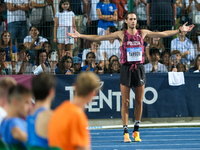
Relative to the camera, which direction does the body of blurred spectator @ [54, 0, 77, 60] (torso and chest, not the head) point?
toward the camera

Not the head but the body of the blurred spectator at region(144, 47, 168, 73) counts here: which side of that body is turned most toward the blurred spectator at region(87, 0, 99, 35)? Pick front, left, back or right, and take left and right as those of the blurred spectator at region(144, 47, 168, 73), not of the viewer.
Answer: right

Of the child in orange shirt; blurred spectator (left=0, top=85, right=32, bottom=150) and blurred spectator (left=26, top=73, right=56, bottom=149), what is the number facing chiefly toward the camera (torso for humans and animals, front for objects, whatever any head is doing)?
0

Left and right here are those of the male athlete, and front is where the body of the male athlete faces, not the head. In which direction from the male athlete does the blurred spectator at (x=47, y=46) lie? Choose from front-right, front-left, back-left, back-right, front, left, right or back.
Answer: back-right

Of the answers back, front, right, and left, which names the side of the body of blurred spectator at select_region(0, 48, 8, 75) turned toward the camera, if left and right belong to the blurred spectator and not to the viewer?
front

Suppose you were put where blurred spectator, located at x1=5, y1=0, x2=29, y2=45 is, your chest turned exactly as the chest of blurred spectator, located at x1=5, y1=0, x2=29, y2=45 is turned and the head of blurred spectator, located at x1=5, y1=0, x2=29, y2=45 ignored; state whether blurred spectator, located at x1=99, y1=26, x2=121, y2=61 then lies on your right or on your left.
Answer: on your left

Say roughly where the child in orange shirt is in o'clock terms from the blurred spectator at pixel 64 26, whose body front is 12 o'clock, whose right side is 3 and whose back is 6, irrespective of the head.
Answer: The child in orange shirt is roughly at 12 o'clock from the blurred spectator.

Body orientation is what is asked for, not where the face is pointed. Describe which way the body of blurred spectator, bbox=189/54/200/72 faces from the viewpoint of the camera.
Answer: toward the camera

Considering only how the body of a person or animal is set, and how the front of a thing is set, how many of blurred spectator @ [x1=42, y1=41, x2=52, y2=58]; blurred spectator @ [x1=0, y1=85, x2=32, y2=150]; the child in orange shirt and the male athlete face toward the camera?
2

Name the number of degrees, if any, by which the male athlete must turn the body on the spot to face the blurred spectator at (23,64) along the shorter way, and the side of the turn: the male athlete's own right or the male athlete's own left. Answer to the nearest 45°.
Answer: approximately 135° to the male athlete's own right

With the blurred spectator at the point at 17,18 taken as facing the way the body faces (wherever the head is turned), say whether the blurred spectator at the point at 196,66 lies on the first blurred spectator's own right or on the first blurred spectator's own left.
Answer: on the first blurred spectator's own left

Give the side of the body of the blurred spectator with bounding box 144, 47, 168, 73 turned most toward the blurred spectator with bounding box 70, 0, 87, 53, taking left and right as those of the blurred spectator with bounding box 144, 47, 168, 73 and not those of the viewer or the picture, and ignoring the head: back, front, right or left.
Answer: right

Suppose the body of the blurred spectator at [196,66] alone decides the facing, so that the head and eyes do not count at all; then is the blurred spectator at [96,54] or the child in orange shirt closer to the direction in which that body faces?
the child in orange shirt

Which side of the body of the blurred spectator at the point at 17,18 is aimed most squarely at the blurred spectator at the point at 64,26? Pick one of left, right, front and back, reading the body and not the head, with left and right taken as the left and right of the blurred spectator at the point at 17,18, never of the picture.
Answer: left
